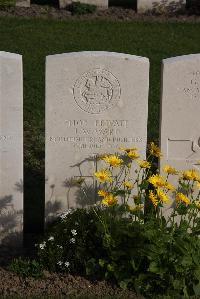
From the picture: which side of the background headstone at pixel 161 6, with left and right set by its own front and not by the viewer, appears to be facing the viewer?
front

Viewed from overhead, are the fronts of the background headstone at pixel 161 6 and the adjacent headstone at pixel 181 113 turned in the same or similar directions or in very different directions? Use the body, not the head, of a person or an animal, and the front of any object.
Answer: same or similar directions

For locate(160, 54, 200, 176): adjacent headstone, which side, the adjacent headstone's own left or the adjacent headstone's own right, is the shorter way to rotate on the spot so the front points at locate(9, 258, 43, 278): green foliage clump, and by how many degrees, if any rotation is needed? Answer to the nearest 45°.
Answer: approximately 45° to the adjacent headstone's own right

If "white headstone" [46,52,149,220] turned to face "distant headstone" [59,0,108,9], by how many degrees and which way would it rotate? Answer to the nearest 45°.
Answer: approximately 180°

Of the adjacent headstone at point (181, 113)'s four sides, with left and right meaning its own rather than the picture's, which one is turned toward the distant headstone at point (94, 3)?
back

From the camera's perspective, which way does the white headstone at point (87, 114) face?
toward the camera

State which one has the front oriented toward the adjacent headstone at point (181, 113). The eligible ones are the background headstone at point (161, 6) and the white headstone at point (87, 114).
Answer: the background headstone at point (161, 6)

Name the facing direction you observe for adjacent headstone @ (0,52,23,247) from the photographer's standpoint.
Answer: facing the viewer

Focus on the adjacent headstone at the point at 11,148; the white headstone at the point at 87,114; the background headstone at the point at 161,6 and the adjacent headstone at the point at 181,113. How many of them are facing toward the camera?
4

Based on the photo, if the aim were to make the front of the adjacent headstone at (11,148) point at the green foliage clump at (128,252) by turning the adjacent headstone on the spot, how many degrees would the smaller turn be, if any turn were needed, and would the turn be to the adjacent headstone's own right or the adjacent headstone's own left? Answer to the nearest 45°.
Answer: approximately 45° to the adjacent headstone's own left

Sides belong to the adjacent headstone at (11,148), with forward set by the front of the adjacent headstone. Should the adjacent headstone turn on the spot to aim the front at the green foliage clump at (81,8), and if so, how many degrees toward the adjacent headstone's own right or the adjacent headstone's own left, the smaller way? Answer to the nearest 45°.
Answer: approximately 180°

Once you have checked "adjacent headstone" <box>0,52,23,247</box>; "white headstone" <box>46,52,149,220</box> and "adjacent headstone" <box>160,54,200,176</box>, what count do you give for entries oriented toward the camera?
3

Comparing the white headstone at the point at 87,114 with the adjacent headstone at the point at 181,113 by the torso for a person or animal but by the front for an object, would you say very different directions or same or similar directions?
same or similar directions

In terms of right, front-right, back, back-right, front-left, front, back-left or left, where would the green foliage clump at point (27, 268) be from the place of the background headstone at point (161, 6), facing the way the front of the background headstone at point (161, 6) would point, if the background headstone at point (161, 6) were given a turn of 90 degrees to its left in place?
right
